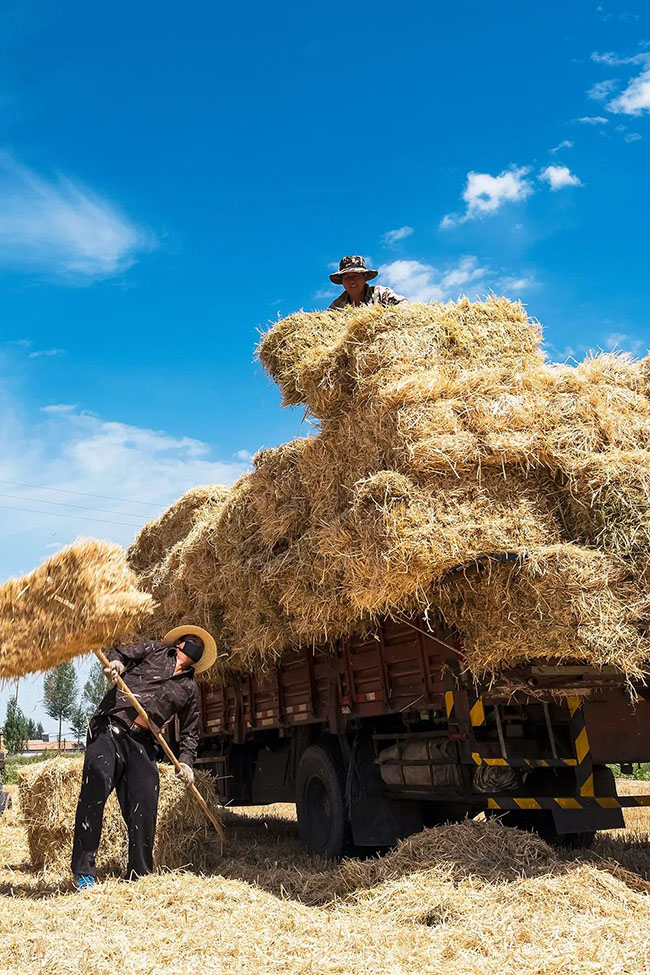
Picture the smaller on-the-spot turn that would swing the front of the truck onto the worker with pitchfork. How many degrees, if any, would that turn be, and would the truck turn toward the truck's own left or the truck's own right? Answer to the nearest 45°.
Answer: approximately 45° to the truck's own left

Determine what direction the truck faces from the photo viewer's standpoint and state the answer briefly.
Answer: facing away from the viewer and to the left of the viewer
